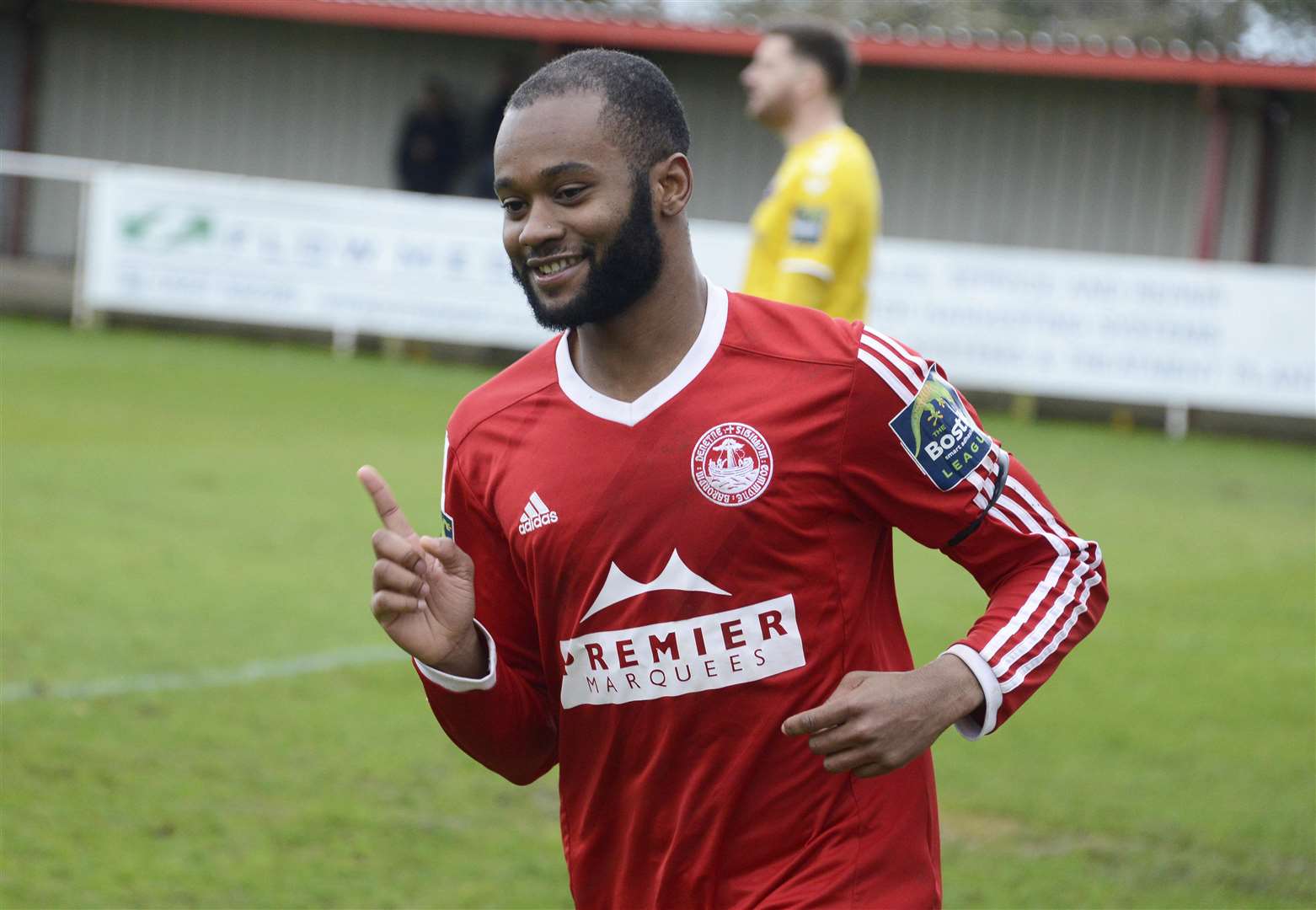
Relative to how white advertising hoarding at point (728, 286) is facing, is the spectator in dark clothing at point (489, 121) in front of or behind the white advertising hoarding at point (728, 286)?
behind

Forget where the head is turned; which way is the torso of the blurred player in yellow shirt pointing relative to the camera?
to the viewer's left

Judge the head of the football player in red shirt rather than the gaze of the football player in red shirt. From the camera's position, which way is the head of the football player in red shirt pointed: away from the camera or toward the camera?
toward the camera

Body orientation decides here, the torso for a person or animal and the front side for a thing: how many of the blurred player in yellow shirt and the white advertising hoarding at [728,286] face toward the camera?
1

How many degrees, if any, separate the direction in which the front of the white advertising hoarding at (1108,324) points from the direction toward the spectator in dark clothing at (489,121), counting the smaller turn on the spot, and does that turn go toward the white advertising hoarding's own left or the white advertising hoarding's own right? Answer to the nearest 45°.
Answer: approximately 135° to the white advertising hoarding's own right

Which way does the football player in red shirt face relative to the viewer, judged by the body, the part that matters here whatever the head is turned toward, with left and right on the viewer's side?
facing the viewer and to the left of the viewer

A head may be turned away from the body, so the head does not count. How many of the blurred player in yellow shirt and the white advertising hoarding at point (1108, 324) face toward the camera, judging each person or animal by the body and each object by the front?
1

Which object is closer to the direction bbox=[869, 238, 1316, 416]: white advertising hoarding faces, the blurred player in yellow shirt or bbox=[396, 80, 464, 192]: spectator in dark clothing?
the blurred player in yellow shirt

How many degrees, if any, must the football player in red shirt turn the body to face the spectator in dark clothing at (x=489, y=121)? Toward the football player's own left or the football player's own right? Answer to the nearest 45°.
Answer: approximately 135° to the football player's own right

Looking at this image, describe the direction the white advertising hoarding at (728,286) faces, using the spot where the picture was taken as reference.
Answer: facing the viewer

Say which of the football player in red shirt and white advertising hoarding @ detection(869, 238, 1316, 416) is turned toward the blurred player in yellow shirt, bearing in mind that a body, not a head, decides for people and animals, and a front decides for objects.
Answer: the white advertising hoarding

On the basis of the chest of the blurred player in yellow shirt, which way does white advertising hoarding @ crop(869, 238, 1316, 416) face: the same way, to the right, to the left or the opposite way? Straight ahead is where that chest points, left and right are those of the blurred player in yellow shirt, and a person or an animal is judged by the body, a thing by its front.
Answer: to the left

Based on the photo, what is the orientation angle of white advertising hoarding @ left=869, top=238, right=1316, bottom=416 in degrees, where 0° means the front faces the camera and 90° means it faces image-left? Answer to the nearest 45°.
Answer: approximately 0°
